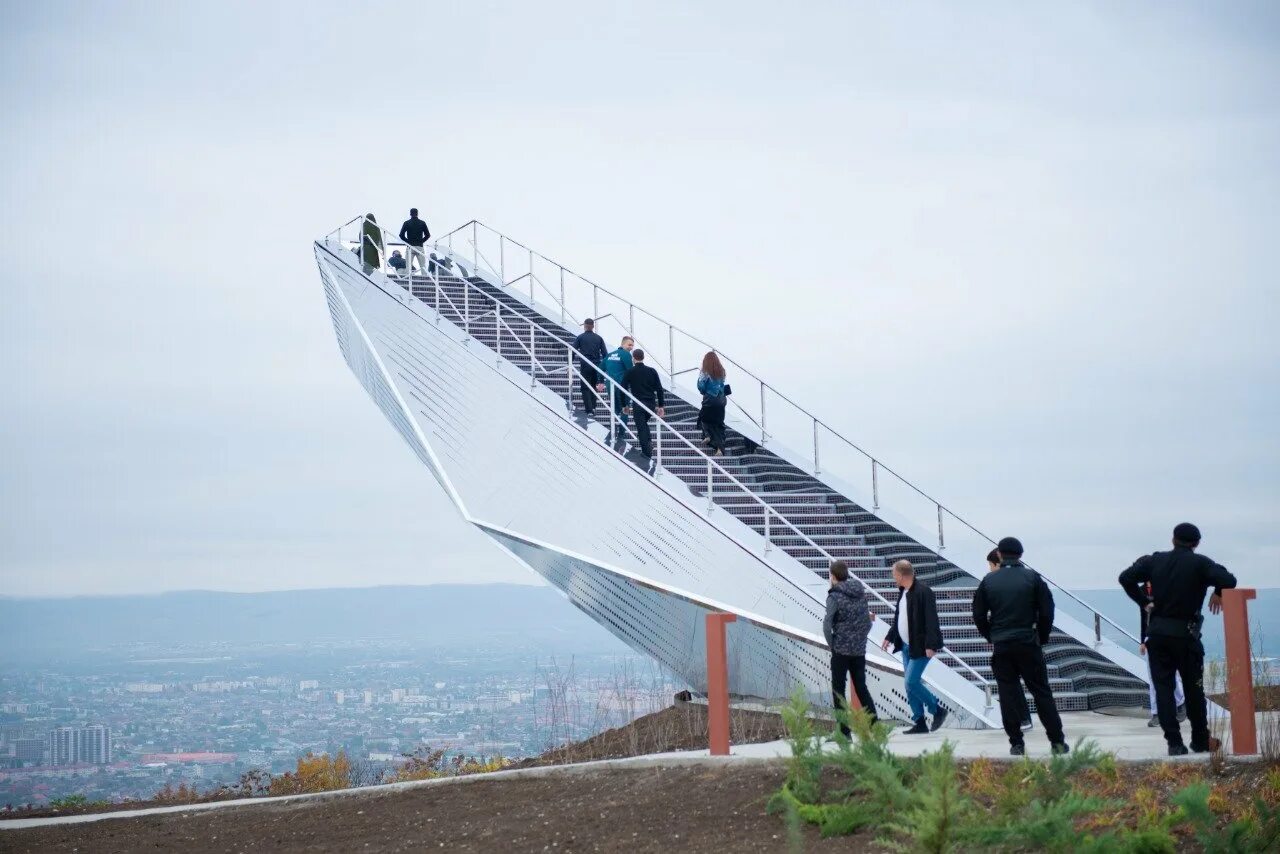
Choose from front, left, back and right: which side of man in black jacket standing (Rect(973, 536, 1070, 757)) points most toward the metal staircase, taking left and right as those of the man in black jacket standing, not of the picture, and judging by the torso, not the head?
front

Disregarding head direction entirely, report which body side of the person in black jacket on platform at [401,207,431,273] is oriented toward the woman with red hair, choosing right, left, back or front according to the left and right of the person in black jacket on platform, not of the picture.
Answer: back

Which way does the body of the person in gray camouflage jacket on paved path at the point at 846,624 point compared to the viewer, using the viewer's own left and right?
facing away from the viewer and to the left of the viewer

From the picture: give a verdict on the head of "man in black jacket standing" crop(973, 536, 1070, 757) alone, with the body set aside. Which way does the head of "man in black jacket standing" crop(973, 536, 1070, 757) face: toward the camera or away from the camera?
away from the camera

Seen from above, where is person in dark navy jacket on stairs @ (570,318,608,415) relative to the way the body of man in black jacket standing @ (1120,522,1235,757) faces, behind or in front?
in front

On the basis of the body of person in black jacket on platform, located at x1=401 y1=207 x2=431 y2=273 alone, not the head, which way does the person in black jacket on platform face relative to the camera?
away from the camera

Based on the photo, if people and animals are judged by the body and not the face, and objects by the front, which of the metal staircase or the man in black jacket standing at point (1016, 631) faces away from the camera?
the man in black jacket standing

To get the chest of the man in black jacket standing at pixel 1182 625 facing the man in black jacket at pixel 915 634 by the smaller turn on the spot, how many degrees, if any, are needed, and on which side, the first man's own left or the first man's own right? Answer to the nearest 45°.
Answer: approximately 45° to the first man's own left

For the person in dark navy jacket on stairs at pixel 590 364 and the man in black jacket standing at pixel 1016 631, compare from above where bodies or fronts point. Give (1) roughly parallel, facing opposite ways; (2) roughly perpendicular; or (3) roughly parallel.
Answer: roughly parallel

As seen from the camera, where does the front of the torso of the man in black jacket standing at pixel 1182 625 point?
away from the camera

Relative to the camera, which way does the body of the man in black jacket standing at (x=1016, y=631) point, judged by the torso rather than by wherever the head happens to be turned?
away from the camera

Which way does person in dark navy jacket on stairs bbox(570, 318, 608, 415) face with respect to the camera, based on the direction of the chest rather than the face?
away from the camera

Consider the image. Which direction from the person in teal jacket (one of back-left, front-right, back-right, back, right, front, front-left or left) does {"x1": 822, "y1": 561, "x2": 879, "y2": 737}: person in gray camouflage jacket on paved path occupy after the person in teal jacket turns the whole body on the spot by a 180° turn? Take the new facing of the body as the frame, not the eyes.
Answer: front-left
